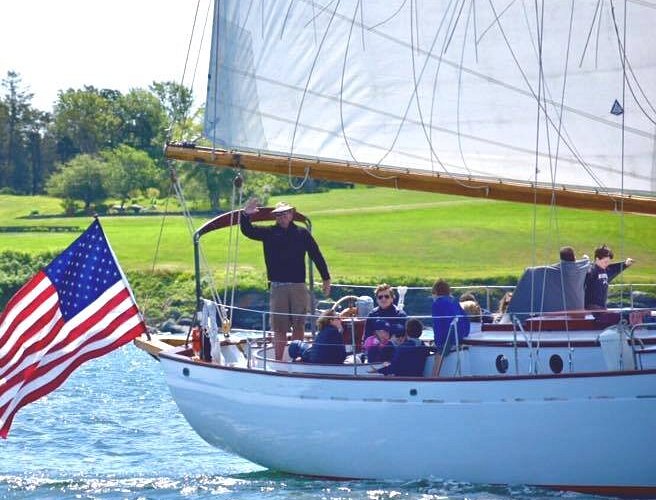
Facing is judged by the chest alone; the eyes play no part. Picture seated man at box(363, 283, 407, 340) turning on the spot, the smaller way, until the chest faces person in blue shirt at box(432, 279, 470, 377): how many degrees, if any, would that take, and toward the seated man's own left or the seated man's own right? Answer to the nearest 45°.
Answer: approximately 45° to the seated man's own left

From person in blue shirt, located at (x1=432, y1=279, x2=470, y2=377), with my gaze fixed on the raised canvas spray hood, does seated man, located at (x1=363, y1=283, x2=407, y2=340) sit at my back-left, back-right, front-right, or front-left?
back-left

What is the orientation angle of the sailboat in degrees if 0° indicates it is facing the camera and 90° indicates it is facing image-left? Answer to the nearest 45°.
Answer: approximately 270°

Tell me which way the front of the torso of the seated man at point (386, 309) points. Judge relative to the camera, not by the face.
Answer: toward the camera

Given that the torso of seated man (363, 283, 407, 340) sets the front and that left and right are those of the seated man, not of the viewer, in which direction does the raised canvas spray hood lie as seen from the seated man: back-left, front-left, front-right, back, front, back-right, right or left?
left

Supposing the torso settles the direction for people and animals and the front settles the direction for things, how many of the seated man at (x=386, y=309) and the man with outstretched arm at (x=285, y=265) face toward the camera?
2

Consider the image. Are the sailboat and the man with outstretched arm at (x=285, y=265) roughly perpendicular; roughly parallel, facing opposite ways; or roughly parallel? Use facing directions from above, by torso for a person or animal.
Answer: roughly perpendicular

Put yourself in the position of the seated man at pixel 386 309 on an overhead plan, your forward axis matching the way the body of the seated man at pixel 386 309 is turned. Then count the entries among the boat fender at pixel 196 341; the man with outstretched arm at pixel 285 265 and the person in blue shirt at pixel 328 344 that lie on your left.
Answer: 0

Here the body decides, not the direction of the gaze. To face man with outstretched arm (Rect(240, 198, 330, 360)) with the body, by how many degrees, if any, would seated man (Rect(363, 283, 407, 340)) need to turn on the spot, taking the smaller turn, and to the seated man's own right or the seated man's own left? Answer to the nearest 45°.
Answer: approximately 135° to the seated man's own right

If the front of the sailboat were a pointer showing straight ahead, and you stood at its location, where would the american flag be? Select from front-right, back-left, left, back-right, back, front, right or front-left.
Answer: back

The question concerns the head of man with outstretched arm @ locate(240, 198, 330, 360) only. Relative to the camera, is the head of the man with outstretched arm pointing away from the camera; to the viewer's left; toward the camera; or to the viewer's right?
toward the camera

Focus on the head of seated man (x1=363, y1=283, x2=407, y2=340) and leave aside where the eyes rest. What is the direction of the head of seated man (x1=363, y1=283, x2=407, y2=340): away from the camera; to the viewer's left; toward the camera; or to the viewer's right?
toward the camera

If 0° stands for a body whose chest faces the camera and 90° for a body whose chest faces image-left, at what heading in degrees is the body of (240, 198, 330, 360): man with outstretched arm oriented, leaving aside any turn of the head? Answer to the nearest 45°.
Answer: approximately 0°

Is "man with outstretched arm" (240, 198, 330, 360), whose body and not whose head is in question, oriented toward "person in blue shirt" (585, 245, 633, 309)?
no
